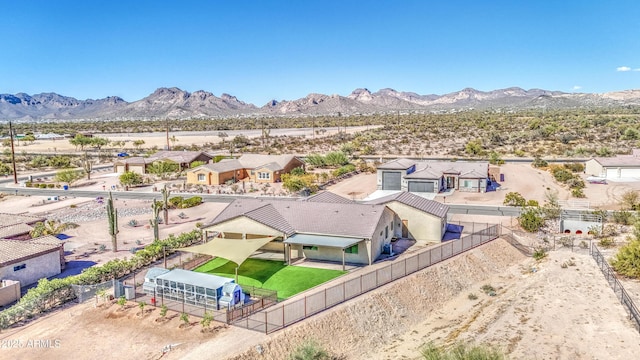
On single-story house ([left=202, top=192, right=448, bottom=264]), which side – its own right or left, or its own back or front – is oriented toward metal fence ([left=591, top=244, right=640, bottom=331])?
right

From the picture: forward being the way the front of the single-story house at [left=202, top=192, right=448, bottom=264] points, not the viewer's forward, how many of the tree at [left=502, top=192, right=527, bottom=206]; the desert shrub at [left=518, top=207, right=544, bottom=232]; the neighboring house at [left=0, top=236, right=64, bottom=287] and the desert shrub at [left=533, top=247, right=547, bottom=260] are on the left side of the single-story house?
1

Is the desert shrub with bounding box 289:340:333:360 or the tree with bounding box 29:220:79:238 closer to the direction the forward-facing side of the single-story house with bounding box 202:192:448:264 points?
the tree

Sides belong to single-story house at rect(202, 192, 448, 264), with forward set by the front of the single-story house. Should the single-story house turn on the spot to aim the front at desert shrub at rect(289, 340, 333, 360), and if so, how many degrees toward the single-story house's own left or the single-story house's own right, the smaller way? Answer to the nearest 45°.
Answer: approximately 180°

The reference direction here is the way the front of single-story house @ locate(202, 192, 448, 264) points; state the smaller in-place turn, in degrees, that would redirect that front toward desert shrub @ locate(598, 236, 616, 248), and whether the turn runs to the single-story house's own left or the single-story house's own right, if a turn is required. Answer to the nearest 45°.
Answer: approximately 90° to the single-story house's own right

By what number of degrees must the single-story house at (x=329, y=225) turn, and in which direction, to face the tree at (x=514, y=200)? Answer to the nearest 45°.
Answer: approximately 45° to its right

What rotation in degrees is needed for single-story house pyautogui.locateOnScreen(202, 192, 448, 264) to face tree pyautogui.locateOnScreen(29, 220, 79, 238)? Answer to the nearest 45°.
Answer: approximately 90° to its left

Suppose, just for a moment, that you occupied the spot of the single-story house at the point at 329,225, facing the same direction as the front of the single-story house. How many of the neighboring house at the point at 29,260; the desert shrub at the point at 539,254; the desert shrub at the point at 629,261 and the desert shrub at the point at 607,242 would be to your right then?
3

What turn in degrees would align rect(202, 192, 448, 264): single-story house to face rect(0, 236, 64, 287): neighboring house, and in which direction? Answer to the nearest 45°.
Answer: approximately 90° to its left

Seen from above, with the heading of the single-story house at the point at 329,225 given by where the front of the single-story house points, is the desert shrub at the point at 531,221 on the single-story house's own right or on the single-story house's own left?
on the single-story house's own right

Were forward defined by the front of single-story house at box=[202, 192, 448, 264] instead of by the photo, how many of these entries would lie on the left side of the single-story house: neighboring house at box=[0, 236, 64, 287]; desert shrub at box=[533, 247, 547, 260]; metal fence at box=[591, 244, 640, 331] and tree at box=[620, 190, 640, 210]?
1

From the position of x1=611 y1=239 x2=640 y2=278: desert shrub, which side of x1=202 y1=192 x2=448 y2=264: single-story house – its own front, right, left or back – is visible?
right

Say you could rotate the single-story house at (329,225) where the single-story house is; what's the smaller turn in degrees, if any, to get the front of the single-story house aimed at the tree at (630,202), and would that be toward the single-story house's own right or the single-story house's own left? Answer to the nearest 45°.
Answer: approximately 45° to the single-story house's own right

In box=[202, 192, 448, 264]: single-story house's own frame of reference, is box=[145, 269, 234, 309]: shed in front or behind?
behind

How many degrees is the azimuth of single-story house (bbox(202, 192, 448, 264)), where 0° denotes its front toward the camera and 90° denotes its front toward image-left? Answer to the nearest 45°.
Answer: approximately 180°
